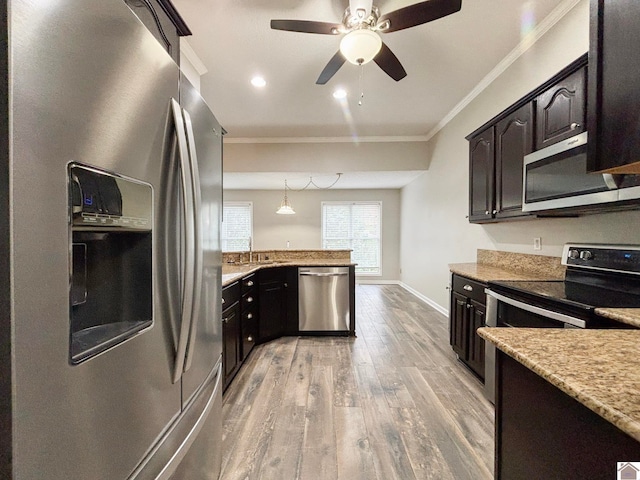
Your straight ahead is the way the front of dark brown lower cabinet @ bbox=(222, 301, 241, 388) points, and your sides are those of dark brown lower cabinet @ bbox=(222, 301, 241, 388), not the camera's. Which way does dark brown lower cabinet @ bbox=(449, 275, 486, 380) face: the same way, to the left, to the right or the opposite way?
the opposite way

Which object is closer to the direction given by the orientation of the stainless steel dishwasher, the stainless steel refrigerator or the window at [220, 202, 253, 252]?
the stainless steel refrigerator

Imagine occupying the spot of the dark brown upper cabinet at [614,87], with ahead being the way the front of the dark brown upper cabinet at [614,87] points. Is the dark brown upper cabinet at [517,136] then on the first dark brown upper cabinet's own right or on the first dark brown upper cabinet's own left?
on the first dark brown upper cabinet's own right

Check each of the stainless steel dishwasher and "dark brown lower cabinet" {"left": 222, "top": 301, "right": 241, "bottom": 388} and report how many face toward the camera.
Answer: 1

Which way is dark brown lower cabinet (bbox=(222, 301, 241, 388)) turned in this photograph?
to the viewer's right

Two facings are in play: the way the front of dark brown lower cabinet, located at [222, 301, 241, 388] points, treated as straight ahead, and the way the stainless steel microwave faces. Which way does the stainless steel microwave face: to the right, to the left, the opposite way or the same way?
the opposite way

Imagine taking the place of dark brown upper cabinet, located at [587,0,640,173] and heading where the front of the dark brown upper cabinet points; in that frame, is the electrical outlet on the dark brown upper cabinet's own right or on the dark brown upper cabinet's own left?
on the dark brown upper cabinet's own right

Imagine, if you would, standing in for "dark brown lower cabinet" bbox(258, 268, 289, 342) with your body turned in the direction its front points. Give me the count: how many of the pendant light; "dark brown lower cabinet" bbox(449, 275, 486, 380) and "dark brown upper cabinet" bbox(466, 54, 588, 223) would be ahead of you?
2

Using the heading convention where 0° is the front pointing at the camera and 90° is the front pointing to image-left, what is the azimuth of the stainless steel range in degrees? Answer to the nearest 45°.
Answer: approximately 45°

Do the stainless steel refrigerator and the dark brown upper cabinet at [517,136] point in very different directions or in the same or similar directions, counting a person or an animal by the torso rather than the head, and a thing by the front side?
very different directions
